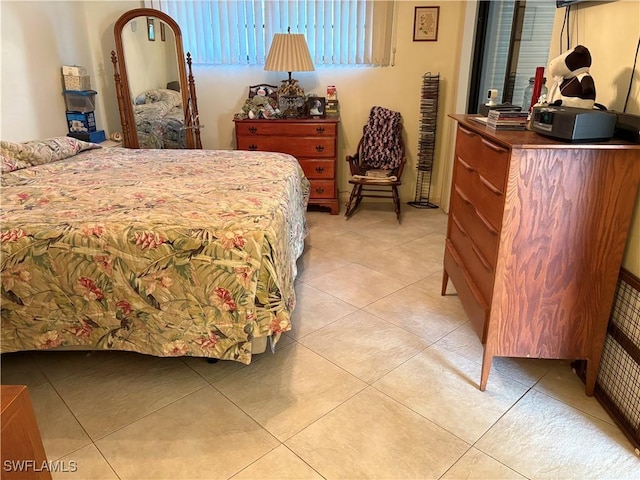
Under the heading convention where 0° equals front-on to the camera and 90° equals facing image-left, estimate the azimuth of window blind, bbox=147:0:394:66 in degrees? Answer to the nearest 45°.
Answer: approximately 0°

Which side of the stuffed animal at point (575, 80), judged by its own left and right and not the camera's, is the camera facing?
left

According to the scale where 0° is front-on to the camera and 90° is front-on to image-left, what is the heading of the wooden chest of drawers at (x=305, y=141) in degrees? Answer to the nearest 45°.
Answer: approximately 0°

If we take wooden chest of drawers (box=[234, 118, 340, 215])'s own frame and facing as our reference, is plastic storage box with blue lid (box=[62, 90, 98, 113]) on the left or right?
on its right

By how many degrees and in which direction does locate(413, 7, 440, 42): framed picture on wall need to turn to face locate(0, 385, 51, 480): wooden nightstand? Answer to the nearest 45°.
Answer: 0° — it already faces it

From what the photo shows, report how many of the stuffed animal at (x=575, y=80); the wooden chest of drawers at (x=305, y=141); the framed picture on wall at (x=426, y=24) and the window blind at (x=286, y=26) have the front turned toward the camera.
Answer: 3
